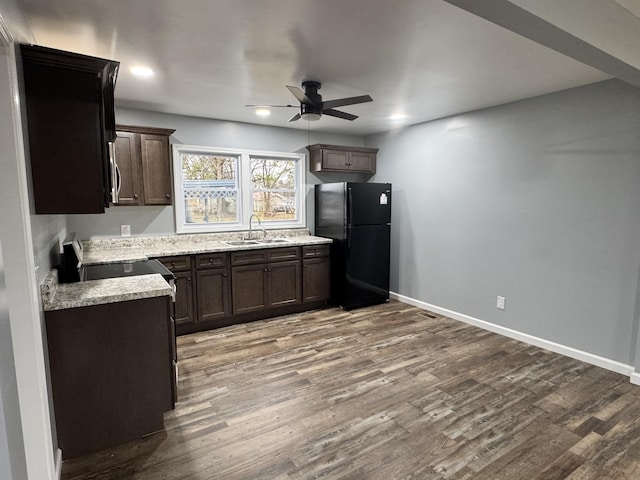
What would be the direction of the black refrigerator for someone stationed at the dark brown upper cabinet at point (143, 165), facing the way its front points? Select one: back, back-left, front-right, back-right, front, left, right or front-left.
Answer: left

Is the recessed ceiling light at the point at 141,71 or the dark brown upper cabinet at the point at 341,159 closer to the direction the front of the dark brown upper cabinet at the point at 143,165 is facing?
the recessed ceiling light

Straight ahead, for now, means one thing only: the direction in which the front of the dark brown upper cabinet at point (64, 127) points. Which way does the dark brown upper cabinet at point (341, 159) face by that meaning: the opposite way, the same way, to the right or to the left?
to the right

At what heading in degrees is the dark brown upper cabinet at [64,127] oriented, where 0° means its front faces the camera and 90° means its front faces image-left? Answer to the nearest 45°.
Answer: approximately 270°

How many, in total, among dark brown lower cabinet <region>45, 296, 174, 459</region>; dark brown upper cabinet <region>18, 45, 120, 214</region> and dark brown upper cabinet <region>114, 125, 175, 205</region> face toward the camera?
1

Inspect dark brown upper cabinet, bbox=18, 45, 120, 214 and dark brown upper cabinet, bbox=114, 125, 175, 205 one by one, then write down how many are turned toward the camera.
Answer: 1

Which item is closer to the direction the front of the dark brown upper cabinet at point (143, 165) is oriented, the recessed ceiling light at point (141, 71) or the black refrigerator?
the recessed ceiling light

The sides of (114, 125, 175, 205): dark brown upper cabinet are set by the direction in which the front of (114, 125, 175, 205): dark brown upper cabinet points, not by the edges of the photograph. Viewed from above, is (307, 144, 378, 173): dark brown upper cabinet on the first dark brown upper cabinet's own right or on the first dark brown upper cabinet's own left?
on the first dark brown upper cabinet's own left

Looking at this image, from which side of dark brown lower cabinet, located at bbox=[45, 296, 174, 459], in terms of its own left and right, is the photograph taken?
right

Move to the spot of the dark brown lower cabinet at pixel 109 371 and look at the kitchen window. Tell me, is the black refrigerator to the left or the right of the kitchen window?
right

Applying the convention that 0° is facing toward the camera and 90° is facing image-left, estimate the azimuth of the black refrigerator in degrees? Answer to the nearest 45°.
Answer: approximately 315°
